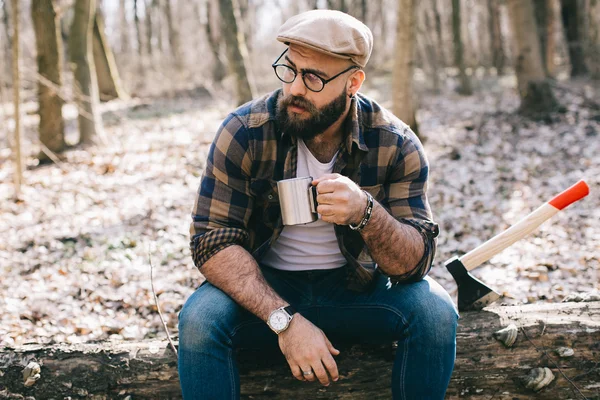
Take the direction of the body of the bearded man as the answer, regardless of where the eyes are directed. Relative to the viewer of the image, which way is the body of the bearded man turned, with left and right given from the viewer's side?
facing the viewer

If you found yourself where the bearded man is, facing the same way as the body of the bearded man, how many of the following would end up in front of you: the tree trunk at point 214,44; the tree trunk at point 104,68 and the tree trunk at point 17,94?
0

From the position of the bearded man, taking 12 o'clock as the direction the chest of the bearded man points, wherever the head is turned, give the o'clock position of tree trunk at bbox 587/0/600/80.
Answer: The tree trunk is roughly at 7 o'clock from the bearded man.

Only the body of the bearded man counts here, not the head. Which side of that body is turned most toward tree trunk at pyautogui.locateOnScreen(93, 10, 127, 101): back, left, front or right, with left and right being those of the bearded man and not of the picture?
back

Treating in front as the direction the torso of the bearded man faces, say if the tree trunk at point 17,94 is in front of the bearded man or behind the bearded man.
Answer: behind

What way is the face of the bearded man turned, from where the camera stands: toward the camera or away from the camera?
toward the camera
